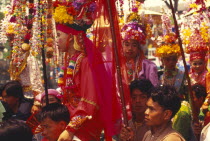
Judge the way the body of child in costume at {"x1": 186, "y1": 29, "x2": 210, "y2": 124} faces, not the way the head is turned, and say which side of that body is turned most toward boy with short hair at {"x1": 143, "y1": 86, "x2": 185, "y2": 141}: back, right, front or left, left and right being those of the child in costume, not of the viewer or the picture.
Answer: front

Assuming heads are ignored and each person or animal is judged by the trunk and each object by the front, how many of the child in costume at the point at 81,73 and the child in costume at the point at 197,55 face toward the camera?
1

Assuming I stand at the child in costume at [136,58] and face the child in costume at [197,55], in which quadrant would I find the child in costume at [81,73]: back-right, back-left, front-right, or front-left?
back-right

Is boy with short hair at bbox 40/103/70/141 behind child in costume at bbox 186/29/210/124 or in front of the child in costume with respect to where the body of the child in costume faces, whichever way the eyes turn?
in front

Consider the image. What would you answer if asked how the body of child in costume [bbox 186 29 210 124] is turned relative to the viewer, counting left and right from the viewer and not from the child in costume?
facing the viewer
